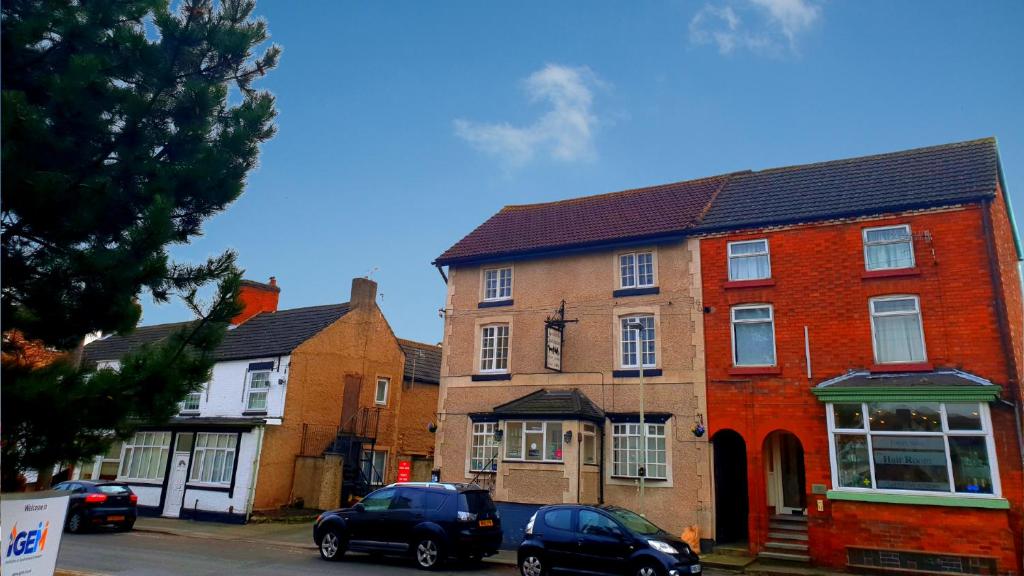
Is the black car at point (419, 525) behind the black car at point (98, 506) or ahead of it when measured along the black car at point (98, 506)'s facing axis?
behind

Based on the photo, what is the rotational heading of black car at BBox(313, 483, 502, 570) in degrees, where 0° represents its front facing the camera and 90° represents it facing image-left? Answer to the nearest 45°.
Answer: approximately 135°

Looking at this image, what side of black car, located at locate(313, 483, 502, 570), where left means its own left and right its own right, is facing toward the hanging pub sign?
right

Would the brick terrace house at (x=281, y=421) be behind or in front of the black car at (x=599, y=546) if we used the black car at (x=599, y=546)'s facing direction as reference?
behind

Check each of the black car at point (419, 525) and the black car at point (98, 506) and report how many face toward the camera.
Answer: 0

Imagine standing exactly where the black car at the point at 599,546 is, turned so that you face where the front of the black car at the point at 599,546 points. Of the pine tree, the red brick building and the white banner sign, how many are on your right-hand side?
2

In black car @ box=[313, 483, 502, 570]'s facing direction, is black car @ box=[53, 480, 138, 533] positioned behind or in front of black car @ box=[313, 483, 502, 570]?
in front

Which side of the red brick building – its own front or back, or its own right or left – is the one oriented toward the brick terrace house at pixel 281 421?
right

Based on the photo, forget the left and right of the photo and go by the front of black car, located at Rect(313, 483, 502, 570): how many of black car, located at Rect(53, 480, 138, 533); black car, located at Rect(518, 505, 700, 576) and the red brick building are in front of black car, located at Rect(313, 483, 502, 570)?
1

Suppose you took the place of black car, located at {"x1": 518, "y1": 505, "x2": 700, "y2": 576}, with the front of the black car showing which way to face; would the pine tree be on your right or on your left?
on your right

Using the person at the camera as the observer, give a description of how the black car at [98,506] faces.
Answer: facing away from the viewer and to the left of the viewer

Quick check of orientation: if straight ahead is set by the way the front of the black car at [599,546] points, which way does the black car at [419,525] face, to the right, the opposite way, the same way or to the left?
the opposite way
